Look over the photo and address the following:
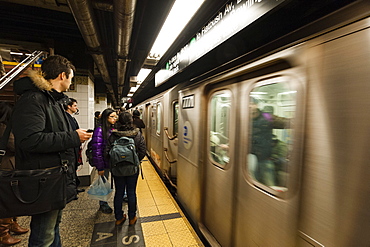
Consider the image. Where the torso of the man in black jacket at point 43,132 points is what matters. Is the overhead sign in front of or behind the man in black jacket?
in front

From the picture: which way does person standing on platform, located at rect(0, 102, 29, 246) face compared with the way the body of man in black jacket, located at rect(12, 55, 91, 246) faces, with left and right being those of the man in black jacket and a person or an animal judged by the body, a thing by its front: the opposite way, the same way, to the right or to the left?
the same way

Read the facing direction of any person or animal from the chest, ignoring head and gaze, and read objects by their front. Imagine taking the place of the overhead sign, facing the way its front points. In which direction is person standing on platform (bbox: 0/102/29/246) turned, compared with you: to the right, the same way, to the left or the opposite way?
the opposite way

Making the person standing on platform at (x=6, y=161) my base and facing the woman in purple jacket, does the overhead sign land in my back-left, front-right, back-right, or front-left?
front-right

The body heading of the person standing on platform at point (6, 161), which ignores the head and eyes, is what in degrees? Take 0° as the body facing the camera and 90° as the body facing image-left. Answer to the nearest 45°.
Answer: approximately 270°

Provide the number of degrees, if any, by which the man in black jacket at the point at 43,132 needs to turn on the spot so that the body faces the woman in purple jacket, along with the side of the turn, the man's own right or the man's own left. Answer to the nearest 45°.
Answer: approximately 45° to the man's own left

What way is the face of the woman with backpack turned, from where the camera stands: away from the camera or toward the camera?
away from the camera

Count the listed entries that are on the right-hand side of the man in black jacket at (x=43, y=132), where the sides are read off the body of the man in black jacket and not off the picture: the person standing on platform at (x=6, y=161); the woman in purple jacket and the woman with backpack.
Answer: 0

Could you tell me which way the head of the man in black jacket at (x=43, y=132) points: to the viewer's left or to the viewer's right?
to the viewer's right

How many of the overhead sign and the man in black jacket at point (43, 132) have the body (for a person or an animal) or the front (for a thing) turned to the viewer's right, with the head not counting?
1

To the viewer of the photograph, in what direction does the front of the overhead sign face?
facing the viewer and to the left of the viewer

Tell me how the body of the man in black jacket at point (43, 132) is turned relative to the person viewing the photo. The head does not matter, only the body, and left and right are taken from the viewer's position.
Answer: facing to the right of the viewer

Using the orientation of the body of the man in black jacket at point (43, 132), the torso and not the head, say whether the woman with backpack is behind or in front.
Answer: in front
